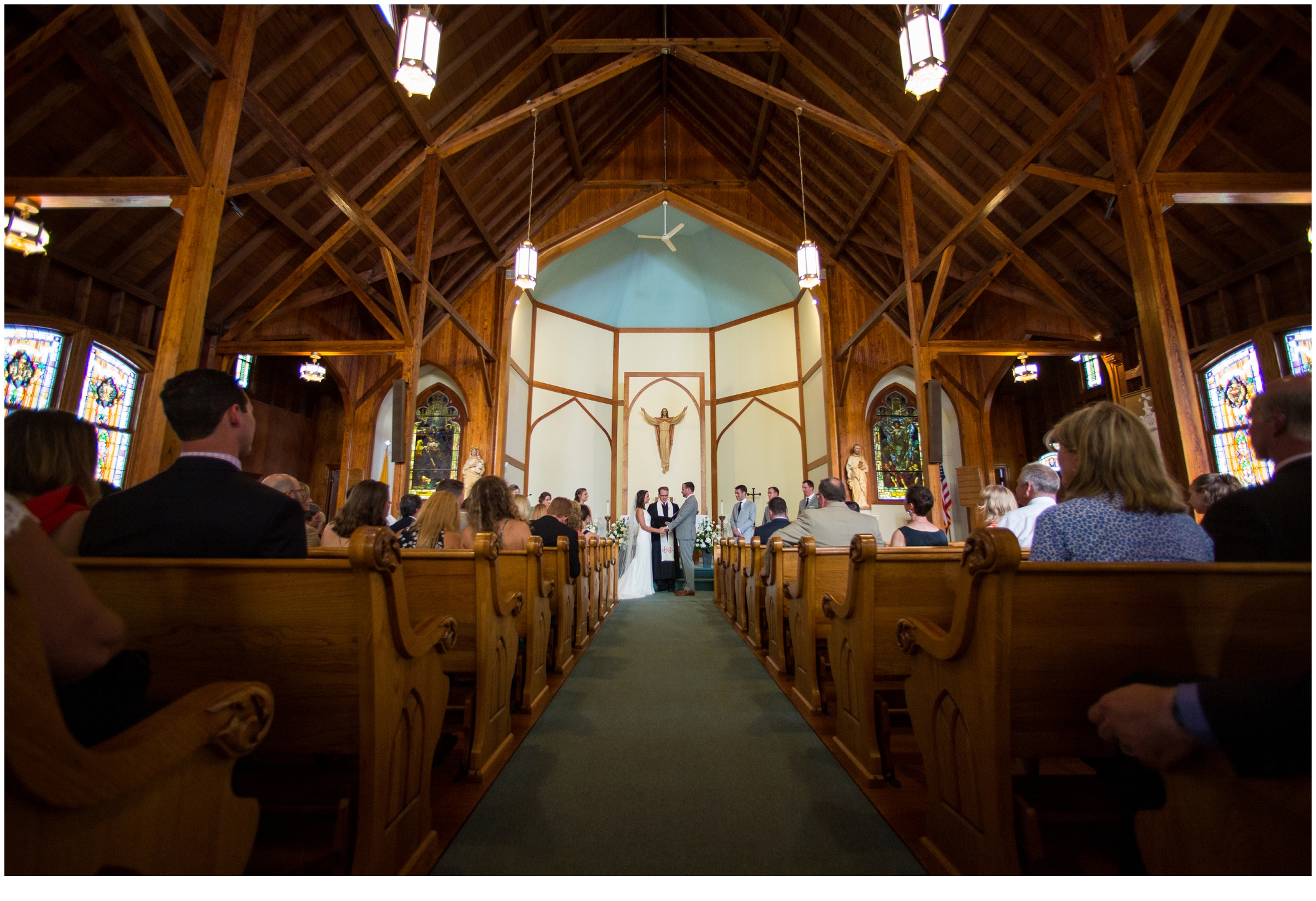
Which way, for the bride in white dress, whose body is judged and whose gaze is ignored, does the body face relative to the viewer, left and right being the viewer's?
facing to the right of the viewer

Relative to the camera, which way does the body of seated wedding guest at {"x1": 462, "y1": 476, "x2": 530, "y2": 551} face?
away from the camera

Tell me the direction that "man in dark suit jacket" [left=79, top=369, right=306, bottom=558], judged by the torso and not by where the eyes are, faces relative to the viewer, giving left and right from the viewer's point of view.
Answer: facing away from the viewer and to the right of the viewer

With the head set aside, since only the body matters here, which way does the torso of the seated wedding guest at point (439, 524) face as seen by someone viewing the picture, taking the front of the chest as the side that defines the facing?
away from the camera

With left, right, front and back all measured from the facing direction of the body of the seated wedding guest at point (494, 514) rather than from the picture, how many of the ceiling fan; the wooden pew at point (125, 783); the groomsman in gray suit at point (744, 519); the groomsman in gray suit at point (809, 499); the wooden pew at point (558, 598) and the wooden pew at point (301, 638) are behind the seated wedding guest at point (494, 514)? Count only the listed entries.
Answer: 2

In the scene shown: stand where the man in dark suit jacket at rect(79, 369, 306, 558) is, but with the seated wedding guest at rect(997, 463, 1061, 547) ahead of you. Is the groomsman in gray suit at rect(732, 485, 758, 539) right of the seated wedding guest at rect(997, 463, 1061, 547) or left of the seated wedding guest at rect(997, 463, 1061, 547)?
left

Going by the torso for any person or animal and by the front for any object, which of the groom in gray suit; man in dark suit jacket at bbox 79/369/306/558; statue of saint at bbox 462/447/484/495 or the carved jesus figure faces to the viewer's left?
the groom in gray suit

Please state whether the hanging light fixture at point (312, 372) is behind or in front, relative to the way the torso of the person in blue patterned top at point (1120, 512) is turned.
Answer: in front

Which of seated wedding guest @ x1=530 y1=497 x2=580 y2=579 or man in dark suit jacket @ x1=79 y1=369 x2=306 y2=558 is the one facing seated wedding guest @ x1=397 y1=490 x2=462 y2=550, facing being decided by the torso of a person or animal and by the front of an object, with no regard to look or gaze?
the man in dark suit jacket

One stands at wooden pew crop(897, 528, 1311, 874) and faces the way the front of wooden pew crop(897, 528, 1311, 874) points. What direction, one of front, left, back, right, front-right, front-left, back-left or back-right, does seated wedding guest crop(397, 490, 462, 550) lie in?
front-left

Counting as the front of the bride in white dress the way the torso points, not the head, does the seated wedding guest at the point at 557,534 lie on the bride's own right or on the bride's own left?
on the bride's own right

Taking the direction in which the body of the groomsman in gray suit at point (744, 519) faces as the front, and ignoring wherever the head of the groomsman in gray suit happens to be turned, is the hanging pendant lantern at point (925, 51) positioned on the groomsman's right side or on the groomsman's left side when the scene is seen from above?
on the groomsman's left side

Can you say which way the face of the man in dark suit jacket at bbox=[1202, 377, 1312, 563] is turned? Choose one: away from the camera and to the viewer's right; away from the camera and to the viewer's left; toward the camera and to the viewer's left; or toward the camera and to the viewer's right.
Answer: away from the camera and to the viewer's left

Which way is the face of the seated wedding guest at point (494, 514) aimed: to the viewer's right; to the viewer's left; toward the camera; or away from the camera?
away from the camera
